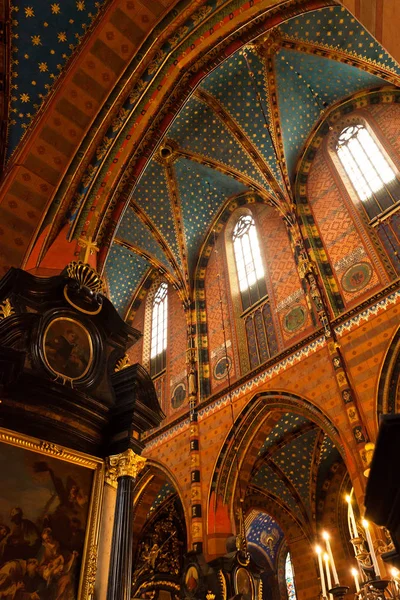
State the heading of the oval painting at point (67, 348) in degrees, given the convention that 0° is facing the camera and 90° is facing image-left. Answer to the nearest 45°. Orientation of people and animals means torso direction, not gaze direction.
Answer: approximately 315°

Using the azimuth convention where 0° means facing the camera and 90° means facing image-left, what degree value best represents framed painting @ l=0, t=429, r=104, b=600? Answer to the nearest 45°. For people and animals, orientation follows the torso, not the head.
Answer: approximately 315°
